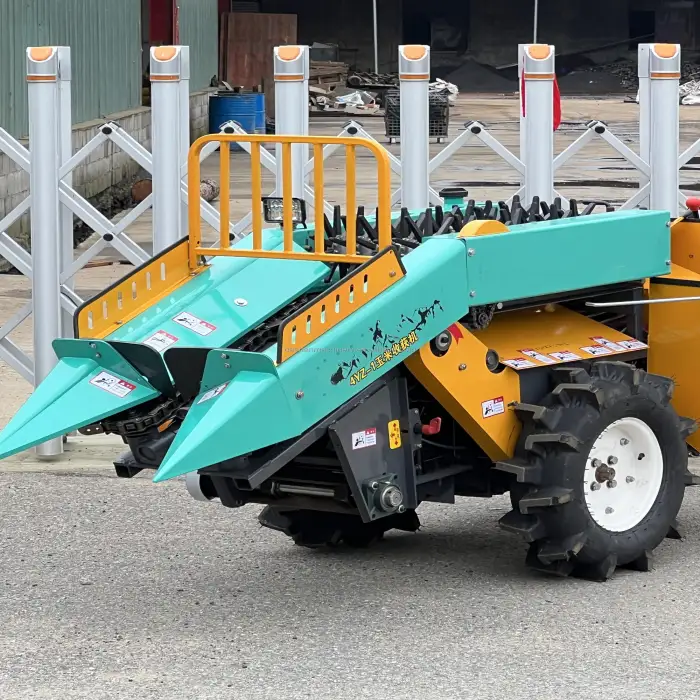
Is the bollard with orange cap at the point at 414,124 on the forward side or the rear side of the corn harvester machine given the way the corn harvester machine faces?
on the rear side

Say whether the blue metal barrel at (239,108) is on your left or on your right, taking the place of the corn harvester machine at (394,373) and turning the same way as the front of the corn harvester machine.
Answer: on your right

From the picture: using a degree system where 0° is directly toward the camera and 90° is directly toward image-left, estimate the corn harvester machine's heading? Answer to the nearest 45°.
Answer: approximately 45°

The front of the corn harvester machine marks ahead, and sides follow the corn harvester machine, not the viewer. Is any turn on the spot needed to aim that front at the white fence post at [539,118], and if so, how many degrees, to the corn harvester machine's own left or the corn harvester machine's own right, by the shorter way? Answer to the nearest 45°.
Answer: approximately 135° to the corn harvester machine's own right

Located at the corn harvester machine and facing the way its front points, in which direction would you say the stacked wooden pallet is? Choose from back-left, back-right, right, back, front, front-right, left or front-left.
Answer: back-right

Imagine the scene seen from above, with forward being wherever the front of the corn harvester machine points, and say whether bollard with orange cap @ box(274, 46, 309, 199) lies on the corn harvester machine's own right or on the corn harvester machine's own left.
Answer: on the corn harvester machine's own right
